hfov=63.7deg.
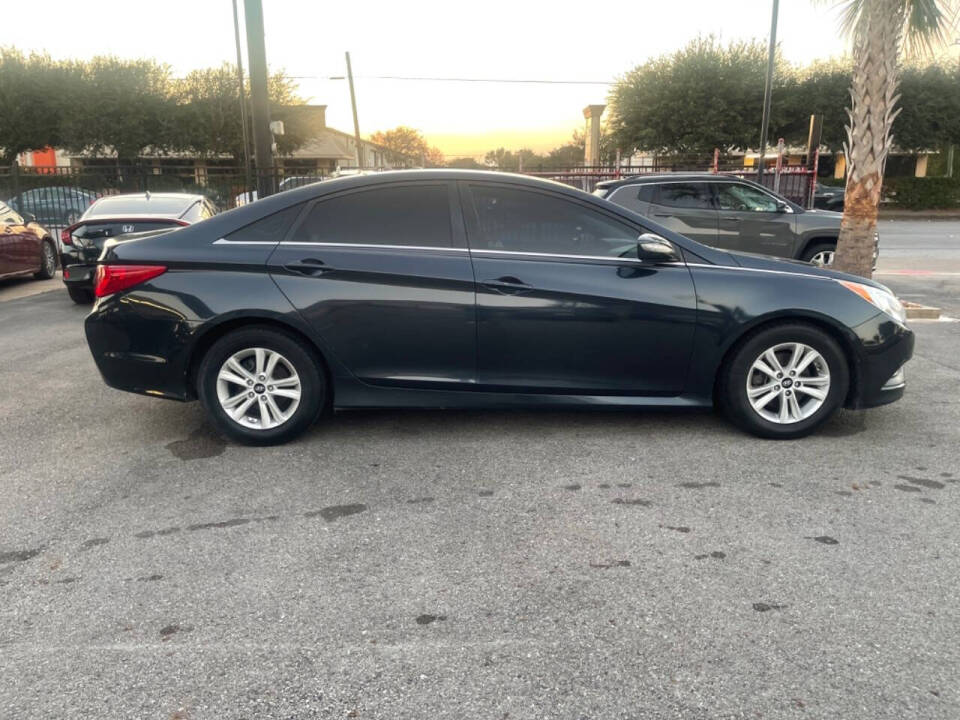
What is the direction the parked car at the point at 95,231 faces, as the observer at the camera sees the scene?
facing away from the viewer and to the right of the viewer

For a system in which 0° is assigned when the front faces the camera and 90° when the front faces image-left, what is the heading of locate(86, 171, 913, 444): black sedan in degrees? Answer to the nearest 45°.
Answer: approximately 270°

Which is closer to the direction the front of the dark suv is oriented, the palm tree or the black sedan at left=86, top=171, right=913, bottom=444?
the palm tree

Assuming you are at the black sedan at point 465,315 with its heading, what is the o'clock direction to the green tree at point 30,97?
The green tree is roughly at 8 o'clock from the black sedan.

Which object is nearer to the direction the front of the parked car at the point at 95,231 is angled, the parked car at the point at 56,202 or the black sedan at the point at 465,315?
the parked car

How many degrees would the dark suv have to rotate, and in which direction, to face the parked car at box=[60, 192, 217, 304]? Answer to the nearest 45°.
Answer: approximately 135° to its right

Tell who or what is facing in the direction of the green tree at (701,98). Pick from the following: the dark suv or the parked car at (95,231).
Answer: the parked car

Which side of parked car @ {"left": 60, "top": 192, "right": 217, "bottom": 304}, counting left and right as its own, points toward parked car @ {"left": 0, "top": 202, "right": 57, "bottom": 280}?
left

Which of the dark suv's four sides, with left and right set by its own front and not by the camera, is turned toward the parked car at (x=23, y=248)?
back

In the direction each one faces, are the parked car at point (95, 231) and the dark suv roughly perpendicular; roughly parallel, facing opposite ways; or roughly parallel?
roughly perpendicular

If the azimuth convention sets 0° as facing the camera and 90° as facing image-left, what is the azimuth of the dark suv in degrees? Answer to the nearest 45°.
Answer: approximately 270°

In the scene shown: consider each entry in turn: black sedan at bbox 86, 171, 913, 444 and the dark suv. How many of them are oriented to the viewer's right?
2

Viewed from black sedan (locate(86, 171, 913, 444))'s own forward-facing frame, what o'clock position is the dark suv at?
The dark suv is roughly at 10 o'clock from the black sedan.

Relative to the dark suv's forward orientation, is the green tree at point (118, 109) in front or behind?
behind

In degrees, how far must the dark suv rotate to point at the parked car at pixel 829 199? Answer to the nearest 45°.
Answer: approximately 90° to its left

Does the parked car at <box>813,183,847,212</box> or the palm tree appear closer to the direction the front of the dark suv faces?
the palm tree
